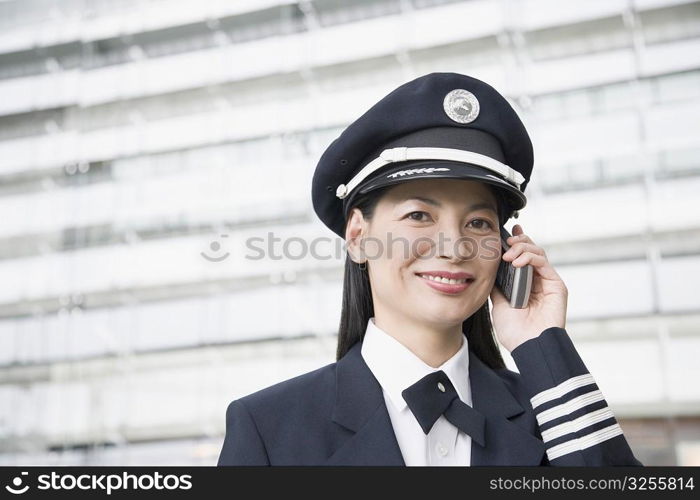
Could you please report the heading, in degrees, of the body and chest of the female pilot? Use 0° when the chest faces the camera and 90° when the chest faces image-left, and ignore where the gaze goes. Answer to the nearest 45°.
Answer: approximately 315°
